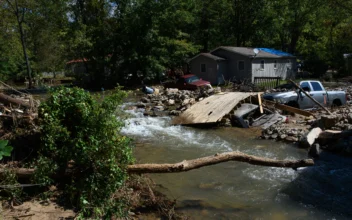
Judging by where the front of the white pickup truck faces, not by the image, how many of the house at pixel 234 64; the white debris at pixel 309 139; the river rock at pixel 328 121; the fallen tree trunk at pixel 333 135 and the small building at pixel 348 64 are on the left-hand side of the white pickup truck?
3

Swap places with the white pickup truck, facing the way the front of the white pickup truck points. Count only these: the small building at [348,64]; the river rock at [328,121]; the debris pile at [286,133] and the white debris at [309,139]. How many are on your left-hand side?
3

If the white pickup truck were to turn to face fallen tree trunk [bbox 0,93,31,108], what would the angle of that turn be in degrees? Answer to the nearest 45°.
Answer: approximately 45° to its left

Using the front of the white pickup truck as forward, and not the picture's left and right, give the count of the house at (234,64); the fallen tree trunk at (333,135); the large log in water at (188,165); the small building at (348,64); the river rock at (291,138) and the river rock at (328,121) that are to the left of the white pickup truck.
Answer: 4

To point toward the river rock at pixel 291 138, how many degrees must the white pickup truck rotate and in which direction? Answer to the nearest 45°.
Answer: approximately 90° to its left

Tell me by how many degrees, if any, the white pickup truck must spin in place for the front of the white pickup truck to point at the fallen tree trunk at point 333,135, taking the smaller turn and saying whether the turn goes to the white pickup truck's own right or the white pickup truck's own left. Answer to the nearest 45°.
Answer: approximately 90° to the white pickup truck's own left

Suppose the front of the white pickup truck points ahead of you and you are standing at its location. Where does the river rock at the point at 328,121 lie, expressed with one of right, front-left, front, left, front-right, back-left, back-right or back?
left

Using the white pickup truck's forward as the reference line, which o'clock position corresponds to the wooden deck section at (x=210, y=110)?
The wooden deck section is roughly at 11 o'clock from the white pickup truck.

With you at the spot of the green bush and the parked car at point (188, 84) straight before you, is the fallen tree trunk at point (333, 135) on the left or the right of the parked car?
right

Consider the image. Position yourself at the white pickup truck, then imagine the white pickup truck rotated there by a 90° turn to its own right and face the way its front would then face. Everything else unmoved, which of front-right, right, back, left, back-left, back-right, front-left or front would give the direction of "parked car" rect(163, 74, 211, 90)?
front-left
